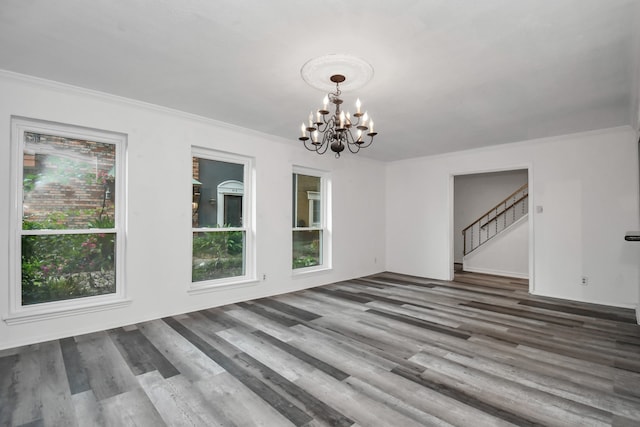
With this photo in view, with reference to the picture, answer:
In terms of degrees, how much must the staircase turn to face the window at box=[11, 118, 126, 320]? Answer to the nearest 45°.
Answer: approximately 45° to its left

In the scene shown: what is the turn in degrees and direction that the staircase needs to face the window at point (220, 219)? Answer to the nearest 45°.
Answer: approximately 45° to its left

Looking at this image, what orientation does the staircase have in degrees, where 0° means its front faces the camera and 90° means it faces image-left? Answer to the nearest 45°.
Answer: approximately 90°
